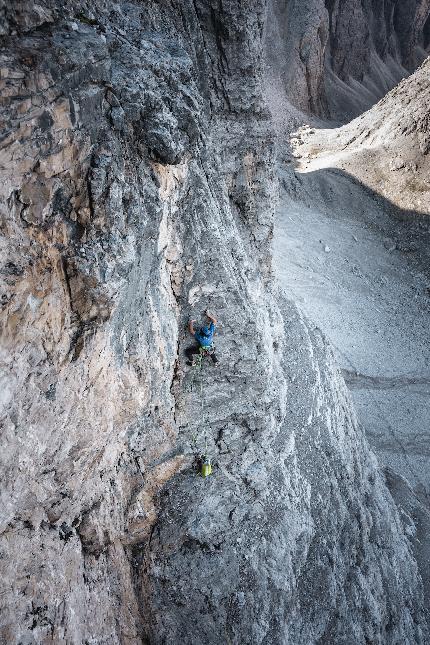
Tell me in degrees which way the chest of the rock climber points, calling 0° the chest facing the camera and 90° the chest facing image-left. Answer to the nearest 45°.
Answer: approximately 180°
